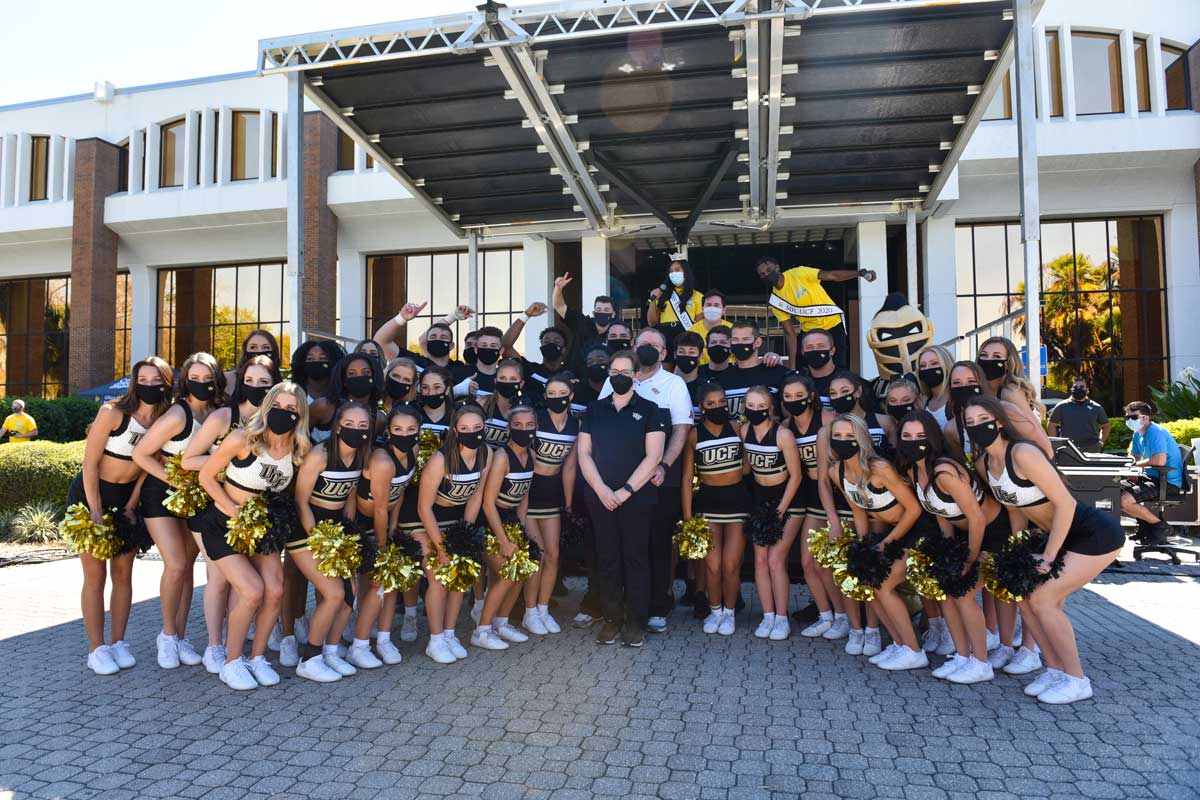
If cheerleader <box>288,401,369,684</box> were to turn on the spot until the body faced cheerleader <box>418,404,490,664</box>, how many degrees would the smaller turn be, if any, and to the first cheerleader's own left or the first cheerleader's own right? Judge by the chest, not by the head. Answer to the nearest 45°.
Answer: approximately 45° to the first cheerleader's own left

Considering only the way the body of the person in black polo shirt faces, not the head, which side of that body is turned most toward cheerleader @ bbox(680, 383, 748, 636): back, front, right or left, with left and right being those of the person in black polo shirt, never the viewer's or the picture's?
left

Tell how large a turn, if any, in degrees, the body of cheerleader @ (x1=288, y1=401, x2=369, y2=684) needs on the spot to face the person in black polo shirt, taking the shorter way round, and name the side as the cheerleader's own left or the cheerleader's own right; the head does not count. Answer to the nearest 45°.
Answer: approximately 45° to the cheerleader's own left

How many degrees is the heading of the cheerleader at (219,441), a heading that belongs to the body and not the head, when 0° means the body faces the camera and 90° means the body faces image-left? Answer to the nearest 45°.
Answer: approximately 315°

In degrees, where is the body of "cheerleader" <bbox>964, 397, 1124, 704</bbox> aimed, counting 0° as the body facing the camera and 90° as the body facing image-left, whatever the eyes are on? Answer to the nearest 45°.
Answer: approximately 45°

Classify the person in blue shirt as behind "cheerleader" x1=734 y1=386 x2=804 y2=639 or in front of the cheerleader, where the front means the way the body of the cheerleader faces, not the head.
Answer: behind

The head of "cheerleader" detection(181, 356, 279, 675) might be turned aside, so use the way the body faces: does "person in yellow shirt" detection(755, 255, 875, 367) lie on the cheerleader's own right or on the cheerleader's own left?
on the cheerleader's own left
